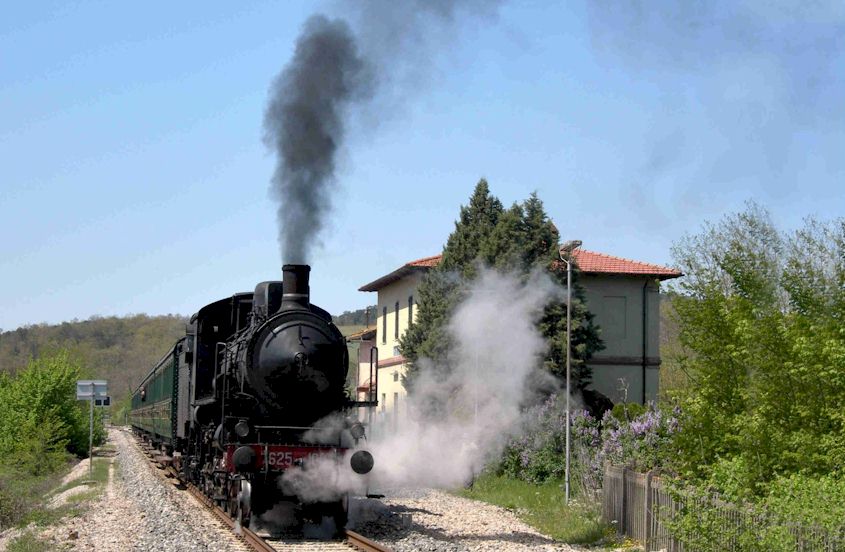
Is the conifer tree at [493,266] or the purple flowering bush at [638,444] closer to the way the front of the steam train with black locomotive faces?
the purple flowering bush

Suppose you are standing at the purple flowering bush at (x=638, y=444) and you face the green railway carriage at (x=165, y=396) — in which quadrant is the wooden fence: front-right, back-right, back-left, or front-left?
back-left

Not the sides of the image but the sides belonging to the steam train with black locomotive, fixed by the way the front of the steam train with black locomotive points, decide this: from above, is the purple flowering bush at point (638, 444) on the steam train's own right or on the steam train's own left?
on the steam train's own left

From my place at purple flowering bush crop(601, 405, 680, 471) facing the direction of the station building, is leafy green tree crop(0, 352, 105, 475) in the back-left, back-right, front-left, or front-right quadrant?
front-left

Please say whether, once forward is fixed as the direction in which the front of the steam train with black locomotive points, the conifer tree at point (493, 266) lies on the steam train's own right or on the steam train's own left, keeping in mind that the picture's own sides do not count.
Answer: on the steam train's own left

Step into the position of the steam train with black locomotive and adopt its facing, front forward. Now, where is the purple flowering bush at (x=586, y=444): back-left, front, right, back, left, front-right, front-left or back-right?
left

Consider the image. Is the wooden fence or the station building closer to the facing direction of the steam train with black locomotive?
the wooden fence

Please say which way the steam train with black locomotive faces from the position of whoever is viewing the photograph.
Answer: facing the viewer and to the right of the viewer
